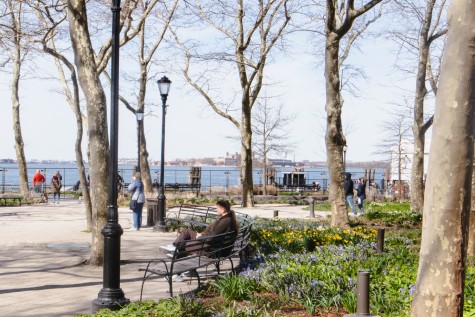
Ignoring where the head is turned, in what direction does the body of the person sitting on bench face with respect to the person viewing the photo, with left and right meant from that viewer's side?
facing to the left of the viewer

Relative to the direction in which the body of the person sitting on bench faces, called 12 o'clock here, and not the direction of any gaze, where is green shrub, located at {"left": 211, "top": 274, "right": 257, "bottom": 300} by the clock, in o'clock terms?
The green shrub is roughly at 9 o'clock from the person sitting on bench.

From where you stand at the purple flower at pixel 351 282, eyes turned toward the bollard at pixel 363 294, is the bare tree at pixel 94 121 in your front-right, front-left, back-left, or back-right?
back-right

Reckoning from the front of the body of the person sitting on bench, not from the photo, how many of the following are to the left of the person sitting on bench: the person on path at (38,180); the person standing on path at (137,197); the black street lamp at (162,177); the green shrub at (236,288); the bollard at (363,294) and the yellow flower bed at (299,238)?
2

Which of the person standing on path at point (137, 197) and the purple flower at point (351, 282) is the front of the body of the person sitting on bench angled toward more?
the person standing on path

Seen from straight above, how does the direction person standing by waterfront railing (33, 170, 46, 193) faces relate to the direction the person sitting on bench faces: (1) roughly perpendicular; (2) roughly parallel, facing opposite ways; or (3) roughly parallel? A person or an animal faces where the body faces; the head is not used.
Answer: roughly perpendicular

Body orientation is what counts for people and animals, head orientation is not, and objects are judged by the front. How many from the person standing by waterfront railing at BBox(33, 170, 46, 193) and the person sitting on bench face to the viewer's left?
1

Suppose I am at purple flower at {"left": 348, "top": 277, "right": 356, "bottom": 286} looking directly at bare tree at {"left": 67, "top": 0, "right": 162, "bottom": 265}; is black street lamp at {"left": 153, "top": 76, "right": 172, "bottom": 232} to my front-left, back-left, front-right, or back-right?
front-right
